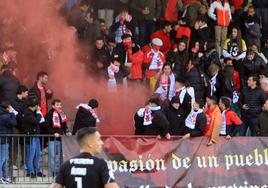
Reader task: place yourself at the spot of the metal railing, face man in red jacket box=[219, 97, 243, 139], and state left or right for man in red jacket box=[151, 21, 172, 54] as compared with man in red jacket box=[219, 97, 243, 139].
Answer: left

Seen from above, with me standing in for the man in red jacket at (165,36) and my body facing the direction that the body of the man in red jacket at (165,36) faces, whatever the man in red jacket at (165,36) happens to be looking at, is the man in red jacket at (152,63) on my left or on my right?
on my right

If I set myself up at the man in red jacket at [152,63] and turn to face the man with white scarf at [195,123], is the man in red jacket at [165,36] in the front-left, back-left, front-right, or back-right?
back-left

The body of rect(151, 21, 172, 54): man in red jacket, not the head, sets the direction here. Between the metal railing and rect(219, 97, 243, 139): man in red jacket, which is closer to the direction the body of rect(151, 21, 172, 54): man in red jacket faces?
the man in red jacket

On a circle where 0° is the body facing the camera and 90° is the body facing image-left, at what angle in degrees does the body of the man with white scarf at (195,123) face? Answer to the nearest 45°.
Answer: approximately 45°

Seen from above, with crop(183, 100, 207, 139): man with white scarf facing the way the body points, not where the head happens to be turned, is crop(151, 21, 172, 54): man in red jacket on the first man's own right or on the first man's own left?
on the first man's own right

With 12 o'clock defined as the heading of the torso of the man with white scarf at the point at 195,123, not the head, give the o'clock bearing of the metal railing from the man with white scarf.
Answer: The metal railing is roughly at 1 o'clock from the man with white scarf.

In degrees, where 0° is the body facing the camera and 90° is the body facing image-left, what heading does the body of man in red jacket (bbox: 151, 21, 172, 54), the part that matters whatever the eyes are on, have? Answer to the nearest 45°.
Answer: approximately 315°
